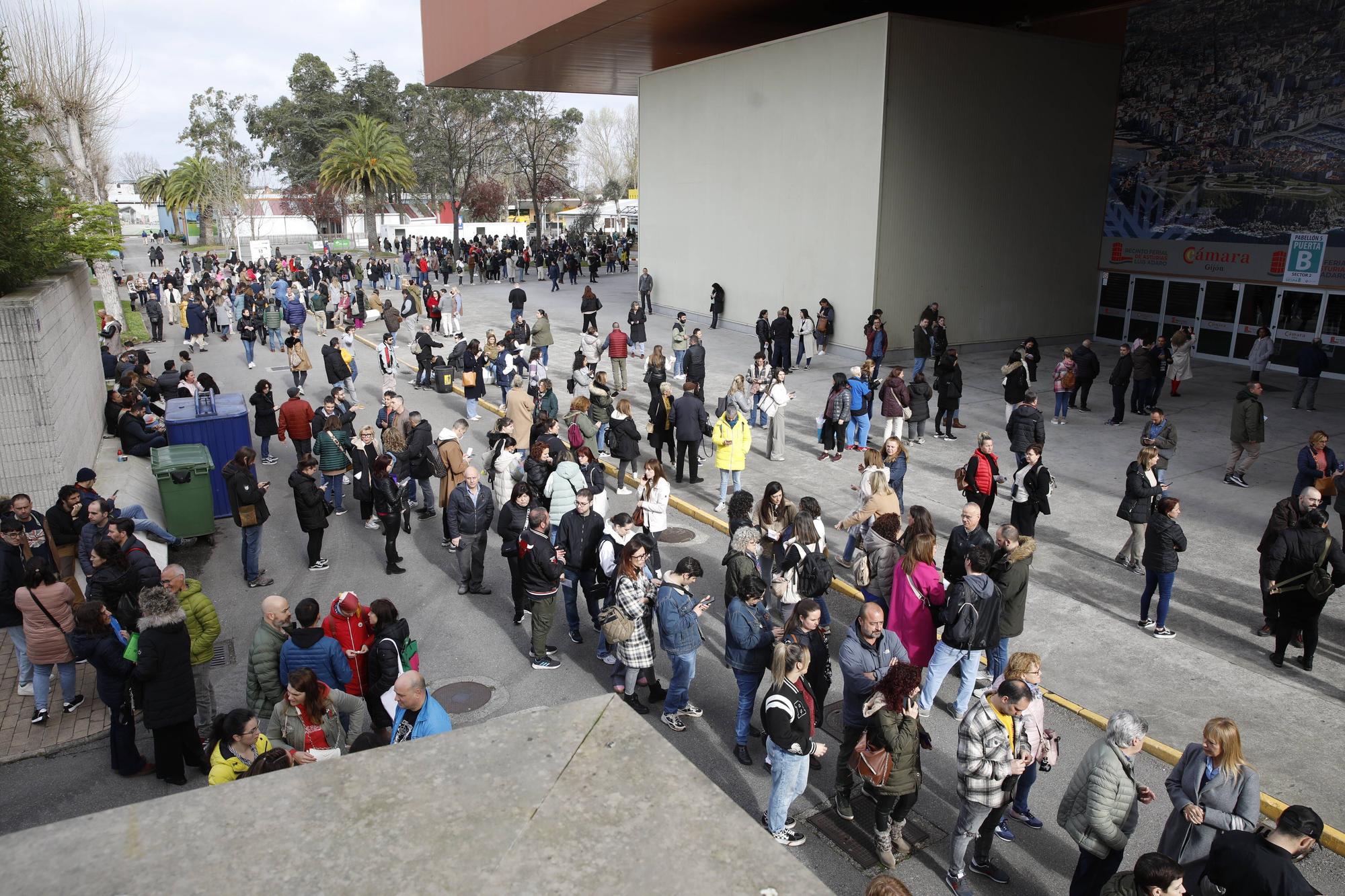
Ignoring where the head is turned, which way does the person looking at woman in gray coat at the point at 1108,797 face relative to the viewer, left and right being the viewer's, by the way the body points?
facing to the right of the viewer

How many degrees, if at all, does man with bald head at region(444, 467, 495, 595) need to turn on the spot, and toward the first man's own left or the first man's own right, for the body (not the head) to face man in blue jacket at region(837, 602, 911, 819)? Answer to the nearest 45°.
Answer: approximately 45° to the first man's own left

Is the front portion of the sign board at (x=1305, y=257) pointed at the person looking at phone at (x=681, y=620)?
yes
